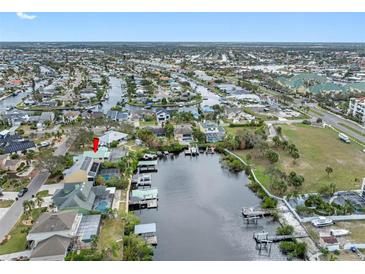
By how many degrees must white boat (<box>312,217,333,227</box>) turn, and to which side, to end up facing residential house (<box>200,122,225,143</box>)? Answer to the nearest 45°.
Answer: approximately 135° to its left

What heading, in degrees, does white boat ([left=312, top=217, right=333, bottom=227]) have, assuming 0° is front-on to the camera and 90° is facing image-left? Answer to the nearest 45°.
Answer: approximately 270°

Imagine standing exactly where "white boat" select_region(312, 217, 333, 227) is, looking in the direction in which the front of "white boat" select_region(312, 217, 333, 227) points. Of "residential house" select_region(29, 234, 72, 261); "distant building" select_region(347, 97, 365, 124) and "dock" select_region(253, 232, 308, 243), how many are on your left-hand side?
1

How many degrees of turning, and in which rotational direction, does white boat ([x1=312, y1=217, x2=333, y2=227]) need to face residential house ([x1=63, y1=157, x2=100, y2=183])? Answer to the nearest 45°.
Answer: approximately 180°

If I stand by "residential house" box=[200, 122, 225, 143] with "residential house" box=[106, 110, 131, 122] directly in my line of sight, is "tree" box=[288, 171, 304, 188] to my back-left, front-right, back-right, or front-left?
back-left

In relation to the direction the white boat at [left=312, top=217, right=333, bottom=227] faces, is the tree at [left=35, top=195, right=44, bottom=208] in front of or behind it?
behind

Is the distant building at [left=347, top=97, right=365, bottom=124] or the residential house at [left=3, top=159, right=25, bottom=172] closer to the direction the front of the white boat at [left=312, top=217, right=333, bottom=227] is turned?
the distant building

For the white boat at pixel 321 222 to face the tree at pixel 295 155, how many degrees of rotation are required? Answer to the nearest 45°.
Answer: approximately 90° to its right
